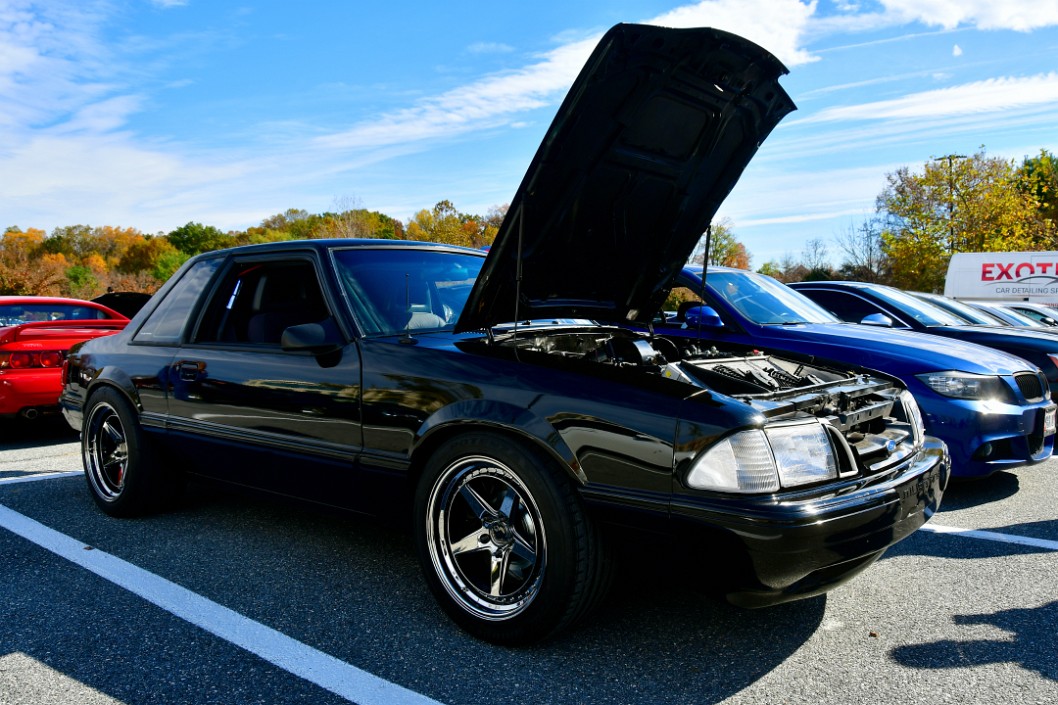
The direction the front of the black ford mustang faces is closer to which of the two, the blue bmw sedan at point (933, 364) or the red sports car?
the blue bmw sedan

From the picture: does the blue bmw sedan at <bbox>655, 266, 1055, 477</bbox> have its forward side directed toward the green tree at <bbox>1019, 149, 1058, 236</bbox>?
no

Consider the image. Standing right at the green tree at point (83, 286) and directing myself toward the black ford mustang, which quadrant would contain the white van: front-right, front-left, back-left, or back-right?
front-left

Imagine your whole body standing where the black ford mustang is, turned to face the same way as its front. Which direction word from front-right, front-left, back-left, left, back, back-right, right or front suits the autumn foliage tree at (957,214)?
left

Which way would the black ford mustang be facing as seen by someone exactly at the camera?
facing the viewer and to the right of the viewer

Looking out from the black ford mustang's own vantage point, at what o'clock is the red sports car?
The red sports car is roughly at 6 o'clock from the black ford mustang.

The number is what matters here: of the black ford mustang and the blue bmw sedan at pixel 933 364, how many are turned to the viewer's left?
0

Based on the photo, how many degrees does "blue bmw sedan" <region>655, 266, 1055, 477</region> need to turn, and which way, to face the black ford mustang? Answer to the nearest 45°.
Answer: approximately 90° to its right

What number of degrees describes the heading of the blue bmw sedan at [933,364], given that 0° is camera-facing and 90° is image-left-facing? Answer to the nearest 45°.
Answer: approximately 315°

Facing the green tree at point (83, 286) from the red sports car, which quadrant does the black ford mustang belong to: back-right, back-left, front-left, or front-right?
back-right

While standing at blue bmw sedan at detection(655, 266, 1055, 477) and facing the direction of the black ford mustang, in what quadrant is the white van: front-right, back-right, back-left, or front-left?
back-right

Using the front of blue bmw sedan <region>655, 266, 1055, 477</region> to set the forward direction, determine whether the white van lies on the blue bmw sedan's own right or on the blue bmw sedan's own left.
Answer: on the blue bmw sedan's own left

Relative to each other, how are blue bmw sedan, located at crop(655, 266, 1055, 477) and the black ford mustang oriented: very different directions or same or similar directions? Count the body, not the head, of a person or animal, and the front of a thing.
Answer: same or similar directions

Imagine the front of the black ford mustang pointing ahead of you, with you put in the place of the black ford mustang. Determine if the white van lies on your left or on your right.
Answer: on your left

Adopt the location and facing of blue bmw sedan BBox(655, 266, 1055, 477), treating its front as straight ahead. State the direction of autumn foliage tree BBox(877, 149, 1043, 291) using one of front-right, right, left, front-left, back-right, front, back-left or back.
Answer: back-left

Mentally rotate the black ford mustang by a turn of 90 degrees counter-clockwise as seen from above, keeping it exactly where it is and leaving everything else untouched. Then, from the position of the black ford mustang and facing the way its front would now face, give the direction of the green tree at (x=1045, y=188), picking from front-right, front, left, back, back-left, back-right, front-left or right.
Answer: front

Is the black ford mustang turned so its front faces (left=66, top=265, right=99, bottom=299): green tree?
no

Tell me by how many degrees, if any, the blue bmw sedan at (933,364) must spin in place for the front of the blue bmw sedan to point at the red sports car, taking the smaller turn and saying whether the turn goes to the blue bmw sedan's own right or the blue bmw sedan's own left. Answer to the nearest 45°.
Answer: approximately 135° to the blue bmw sedan's own right
